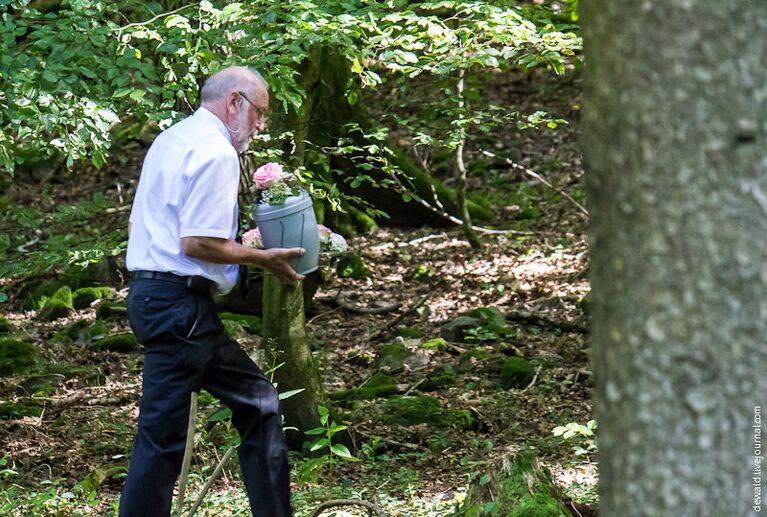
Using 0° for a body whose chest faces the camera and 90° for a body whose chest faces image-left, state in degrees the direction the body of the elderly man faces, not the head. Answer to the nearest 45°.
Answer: approximately 270°

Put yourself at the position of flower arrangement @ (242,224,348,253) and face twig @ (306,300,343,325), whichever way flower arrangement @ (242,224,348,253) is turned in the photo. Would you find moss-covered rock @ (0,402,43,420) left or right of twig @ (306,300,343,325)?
left

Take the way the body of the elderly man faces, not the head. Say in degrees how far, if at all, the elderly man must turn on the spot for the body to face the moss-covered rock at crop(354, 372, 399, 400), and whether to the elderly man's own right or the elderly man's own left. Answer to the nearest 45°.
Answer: approximately 45° to the elderly man's own left

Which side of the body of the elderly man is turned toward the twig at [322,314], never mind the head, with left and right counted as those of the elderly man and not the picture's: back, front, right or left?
left

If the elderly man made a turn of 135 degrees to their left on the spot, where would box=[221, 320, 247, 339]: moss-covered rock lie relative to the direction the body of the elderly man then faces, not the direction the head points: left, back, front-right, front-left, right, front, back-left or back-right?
front-right

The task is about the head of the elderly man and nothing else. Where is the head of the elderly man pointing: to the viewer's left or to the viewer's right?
to the viewer's right

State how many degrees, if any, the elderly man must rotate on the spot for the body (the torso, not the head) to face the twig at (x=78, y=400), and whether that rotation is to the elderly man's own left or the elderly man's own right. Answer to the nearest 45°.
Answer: approximately 90° to the elderly man's own left

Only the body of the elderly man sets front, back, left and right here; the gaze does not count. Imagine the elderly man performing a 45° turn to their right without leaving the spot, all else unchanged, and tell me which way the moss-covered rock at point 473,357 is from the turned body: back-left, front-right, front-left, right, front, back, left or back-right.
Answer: left

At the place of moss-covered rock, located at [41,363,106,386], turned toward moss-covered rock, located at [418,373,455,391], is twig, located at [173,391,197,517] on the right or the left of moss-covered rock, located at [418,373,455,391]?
right

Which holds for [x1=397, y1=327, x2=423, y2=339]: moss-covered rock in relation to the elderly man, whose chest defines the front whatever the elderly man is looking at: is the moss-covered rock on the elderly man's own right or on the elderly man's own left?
on the elderly man's own left

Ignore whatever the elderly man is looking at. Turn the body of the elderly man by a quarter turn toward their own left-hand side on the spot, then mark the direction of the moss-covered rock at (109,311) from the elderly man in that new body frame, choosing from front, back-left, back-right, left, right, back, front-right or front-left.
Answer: front
